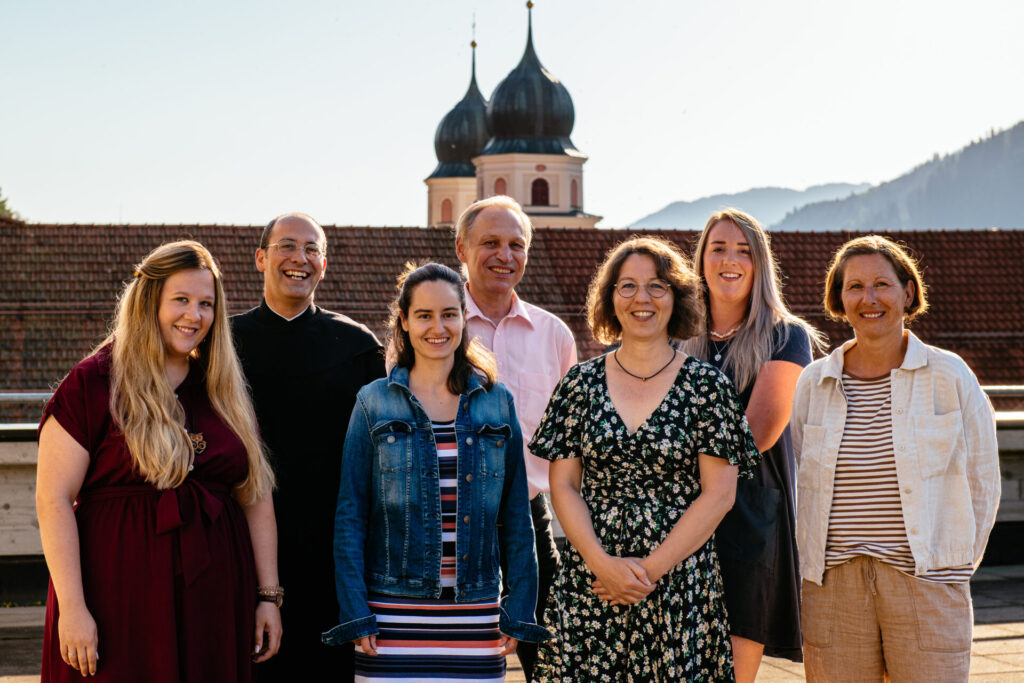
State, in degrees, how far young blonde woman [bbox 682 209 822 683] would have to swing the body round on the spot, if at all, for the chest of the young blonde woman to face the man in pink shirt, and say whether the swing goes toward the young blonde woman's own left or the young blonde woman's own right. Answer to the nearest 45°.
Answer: approximately 45° to the young blonde woman's own right

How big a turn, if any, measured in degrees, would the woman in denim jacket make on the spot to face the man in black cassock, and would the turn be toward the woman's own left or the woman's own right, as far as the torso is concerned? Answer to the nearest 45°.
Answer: approximately 135° to the woman's own right

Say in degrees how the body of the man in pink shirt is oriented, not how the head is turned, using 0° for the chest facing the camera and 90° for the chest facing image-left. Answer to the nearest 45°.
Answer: approximately 0°

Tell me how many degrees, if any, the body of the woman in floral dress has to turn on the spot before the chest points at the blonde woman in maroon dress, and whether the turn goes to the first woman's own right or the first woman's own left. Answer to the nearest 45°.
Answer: approximately 90° to the first woman's own right

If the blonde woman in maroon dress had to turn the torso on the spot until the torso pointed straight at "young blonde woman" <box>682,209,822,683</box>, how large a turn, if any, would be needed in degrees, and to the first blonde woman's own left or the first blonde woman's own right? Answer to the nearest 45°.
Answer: approximately 45° to the first blonde woman's own left

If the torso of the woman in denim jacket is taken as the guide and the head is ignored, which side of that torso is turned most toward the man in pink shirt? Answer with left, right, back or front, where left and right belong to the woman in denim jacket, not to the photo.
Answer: back

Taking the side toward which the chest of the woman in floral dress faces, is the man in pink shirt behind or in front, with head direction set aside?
behind

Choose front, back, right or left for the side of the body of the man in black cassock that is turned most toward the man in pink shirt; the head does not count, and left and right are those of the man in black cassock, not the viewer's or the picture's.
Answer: left

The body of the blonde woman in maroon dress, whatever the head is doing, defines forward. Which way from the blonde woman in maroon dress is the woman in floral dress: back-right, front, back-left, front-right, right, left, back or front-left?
front-left

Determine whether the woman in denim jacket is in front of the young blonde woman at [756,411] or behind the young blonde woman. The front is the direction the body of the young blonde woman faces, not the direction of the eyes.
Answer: in front

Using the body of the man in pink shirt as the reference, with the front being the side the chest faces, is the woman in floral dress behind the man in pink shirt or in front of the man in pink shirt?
in front
